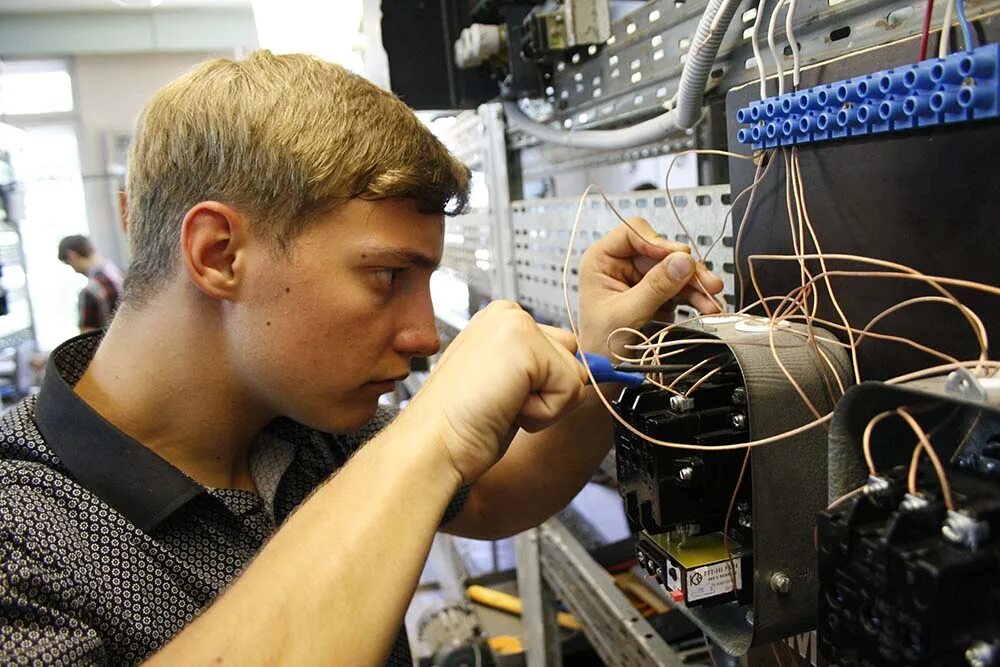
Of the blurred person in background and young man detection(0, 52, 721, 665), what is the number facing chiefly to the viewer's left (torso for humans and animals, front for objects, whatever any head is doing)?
1

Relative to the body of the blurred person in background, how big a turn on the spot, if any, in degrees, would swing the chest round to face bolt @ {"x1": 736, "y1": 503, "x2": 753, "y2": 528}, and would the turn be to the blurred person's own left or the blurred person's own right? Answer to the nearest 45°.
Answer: approximately 90° to the blurred person's own left

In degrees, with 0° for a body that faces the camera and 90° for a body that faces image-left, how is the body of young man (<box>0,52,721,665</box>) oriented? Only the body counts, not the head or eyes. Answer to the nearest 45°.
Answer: approximately 270°

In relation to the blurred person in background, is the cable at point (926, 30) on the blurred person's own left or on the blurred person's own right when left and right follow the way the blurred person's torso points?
on the blurred person's own left

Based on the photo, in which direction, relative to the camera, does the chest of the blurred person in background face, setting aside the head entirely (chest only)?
to the viewer's left

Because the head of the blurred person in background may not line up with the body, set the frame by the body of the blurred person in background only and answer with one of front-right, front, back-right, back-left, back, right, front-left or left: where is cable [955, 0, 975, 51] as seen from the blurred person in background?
left

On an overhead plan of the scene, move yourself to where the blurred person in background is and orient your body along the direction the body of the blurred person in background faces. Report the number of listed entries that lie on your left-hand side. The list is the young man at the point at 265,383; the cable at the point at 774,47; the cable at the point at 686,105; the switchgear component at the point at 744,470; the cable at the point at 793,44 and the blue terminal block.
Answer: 6

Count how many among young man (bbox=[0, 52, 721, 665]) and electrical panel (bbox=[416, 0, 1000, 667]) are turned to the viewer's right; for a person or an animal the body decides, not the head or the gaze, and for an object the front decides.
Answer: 1

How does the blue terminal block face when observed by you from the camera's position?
facing the viewer and to the left of the viewer

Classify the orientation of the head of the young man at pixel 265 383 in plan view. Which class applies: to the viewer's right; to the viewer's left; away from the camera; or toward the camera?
to the viewer's right

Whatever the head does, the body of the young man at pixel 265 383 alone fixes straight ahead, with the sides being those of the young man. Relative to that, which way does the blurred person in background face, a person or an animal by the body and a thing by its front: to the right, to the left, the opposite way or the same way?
the opposite way
